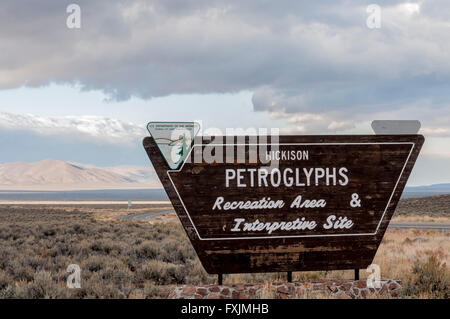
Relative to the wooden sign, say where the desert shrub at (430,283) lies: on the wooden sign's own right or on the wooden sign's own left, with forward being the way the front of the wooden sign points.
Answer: on the wooden sign's own left

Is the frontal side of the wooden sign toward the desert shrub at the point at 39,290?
no

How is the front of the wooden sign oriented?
toward the camera

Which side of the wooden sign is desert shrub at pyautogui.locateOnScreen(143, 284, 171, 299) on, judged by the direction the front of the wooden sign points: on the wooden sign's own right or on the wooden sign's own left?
on the wooden sign's own right

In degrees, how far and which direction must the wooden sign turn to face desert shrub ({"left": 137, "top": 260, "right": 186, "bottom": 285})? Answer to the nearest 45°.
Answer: approximately 135° to its right

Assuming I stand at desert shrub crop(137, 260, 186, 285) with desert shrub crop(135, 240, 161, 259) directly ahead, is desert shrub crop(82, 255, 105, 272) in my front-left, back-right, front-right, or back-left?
front-left

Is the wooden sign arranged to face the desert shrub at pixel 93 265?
no

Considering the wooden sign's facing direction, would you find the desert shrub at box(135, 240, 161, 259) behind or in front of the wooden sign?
behind
